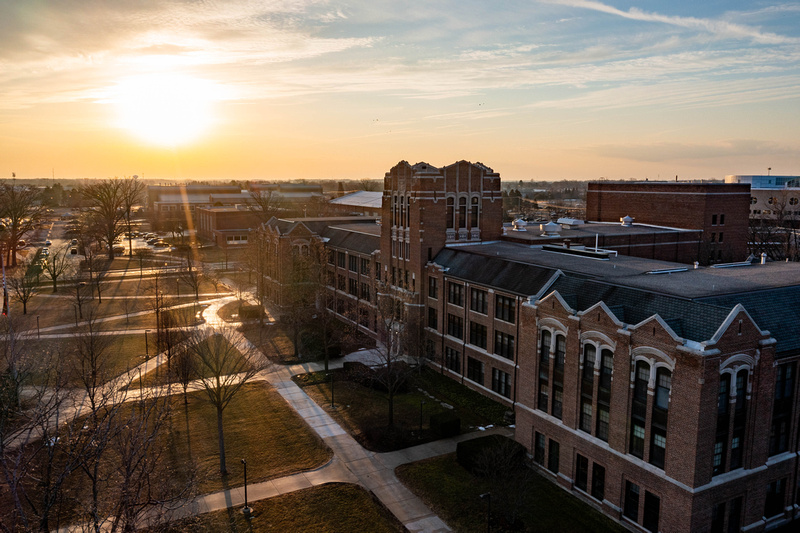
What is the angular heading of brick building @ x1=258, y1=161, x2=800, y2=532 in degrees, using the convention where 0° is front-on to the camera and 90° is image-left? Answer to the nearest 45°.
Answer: approximately 45°
